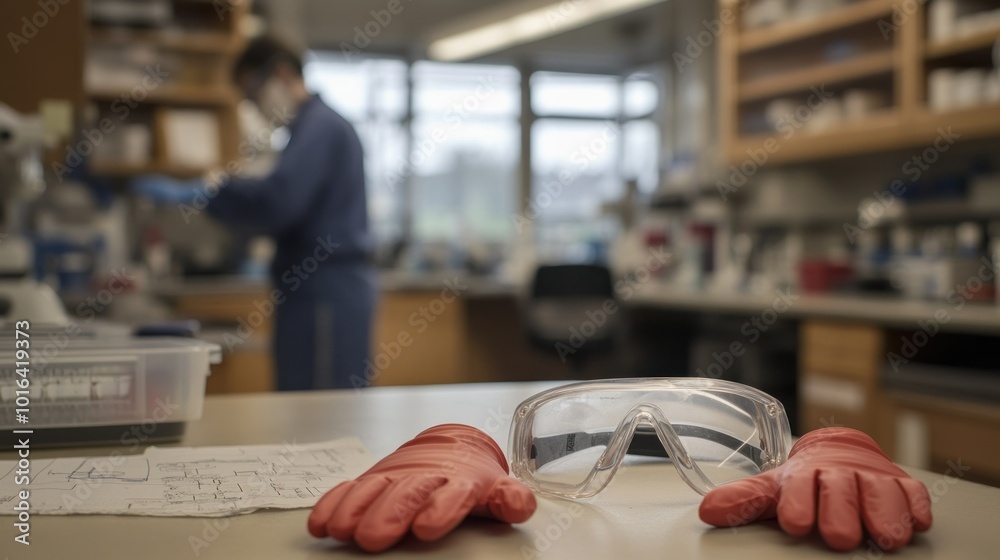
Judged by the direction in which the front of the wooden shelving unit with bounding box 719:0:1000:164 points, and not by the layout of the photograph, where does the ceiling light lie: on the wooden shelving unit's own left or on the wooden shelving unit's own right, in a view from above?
on the wooden shelving unit's own right

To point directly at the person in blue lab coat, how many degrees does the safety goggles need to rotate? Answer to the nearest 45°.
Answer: approximately 135° to its right

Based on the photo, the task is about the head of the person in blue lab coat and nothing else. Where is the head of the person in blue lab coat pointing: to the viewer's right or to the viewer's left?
to the viewer's left

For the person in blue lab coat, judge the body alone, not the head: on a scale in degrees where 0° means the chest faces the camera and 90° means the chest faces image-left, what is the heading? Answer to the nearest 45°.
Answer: approximately 90°

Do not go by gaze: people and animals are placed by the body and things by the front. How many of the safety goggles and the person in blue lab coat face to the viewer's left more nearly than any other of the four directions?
1

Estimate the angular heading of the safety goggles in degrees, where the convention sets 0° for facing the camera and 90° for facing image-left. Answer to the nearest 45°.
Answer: approximately 0°

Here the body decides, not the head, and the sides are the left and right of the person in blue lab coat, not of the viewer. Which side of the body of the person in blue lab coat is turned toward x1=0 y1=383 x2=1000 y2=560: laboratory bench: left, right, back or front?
left

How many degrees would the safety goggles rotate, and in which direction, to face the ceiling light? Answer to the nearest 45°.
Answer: approximately 180°

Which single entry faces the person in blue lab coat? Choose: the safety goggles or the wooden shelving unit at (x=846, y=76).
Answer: the wooden shelving unit
